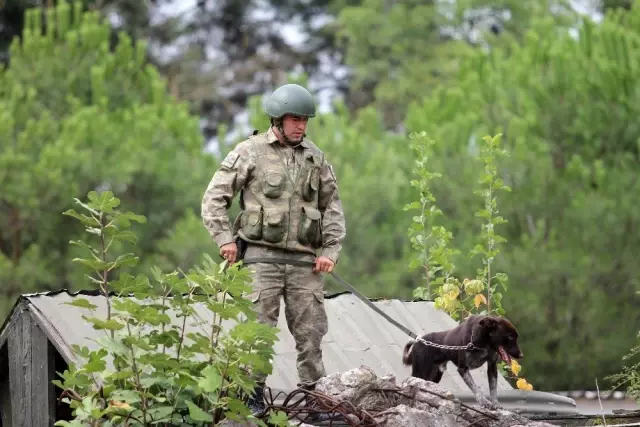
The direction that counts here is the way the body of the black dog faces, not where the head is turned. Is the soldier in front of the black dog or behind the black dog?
behind

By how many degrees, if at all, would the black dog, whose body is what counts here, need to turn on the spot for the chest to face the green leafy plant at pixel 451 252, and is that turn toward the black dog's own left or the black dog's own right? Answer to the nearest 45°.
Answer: approximately 90° to the black dog's own left

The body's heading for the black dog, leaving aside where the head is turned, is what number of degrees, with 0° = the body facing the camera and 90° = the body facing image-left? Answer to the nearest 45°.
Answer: approximately 270°

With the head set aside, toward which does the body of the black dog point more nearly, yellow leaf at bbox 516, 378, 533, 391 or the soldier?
the yellow leaf

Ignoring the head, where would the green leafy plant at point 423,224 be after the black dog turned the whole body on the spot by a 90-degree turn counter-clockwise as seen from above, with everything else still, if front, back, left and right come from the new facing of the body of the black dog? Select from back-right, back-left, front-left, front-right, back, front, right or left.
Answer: front

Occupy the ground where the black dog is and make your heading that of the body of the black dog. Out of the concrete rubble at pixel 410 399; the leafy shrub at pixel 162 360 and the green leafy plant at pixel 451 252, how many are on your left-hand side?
1

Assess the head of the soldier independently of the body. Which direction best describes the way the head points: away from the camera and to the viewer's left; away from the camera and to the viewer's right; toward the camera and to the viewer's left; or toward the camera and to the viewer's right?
toward the camera and to the viewer's right

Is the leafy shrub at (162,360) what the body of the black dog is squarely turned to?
no
